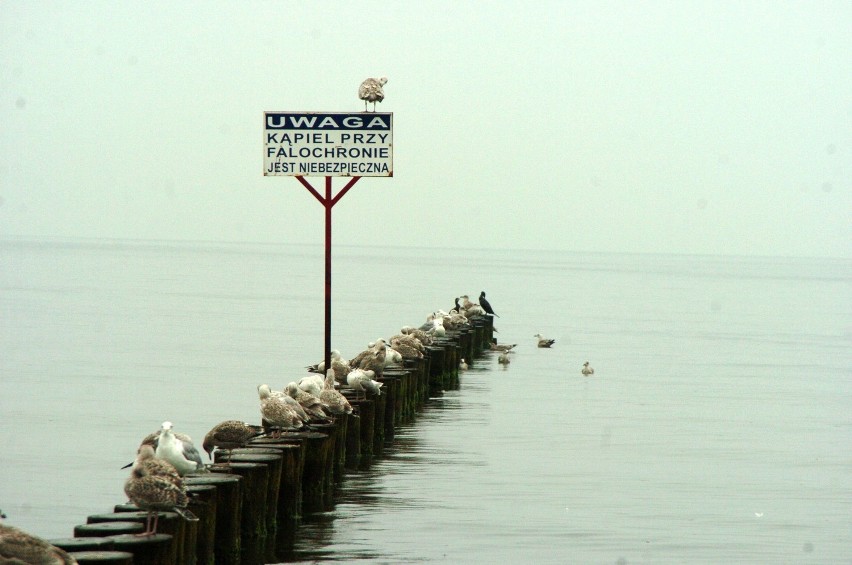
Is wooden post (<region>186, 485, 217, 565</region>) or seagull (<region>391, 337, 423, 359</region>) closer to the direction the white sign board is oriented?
the wooden post

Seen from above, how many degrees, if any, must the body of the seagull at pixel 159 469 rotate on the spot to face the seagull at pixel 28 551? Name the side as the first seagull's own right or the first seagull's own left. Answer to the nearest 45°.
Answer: approximately 45° to the first seagull's own left

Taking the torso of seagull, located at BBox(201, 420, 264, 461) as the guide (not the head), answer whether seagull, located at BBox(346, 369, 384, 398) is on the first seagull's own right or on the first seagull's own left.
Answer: on the first seagull's own right

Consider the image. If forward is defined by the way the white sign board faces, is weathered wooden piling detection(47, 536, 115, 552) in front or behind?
in front

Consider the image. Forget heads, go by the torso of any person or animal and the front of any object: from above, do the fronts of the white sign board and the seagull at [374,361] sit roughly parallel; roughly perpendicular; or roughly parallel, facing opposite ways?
roughly perpendicular

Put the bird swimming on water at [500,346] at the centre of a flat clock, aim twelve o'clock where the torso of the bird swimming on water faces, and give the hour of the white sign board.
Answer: The white sign board is roughly at 9 o'clock from the bird swimming on water.
